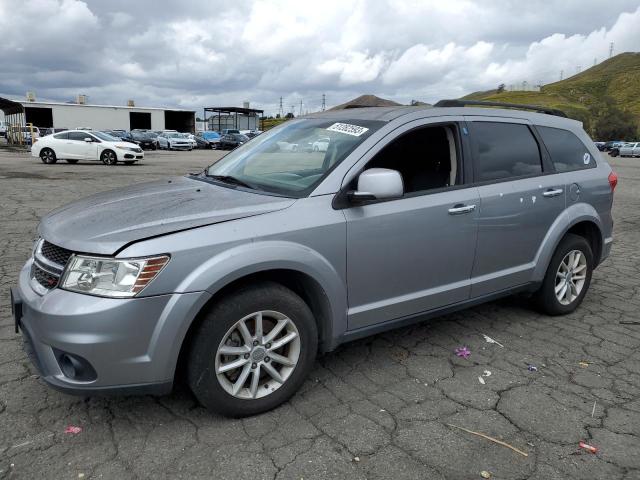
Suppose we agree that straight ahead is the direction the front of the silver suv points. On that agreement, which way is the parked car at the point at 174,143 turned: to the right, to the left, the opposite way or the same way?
to the left

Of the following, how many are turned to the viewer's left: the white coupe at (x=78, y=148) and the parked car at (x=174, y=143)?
0

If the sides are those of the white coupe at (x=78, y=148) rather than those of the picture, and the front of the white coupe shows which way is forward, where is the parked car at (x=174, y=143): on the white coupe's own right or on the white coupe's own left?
on the white coupe's own left

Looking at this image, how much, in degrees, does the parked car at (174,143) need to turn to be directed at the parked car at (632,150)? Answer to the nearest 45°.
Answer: approximately 45° to its left

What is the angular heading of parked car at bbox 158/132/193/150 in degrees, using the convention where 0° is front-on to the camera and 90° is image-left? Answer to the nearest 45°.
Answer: approximately 315°

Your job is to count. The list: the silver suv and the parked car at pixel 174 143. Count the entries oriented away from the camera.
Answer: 0

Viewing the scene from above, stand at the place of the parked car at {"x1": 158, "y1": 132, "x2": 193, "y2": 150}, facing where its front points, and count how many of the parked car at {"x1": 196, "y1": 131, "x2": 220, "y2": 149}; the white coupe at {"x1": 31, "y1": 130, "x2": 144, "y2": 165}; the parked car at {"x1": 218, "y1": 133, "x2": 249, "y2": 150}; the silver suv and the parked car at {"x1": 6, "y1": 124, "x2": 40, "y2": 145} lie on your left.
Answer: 2

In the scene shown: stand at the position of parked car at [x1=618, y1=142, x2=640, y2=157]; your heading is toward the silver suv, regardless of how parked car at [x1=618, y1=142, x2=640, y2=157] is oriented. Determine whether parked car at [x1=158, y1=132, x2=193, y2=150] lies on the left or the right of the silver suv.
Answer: right

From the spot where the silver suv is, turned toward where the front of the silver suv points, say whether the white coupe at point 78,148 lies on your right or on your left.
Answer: on your right

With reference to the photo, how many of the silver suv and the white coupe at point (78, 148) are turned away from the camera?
0
